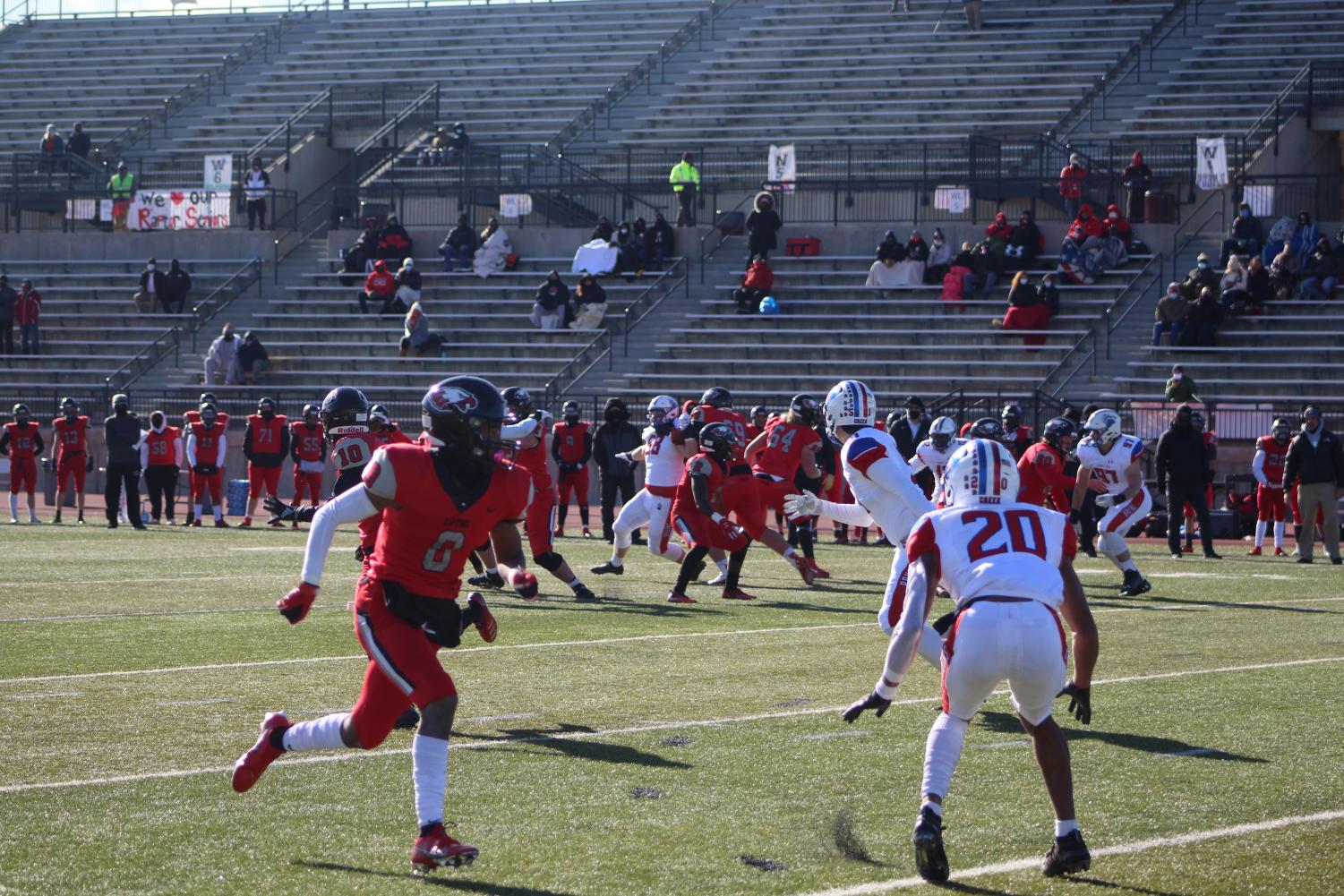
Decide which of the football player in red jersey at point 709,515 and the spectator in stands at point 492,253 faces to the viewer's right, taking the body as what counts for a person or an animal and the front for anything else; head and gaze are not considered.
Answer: the football player in red jersey

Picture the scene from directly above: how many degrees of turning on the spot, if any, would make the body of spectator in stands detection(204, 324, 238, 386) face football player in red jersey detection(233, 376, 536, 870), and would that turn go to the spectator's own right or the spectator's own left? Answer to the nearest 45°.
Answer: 0° — they already face them

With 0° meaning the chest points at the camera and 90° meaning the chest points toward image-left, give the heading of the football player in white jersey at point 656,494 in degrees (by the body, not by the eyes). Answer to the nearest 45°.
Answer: approximately 45°

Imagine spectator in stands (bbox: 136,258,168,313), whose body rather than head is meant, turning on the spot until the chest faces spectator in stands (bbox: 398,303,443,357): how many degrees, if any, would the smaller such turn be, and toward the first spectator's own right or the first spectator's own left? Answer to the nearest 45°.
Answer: approximately 45° to the first spectator's own left

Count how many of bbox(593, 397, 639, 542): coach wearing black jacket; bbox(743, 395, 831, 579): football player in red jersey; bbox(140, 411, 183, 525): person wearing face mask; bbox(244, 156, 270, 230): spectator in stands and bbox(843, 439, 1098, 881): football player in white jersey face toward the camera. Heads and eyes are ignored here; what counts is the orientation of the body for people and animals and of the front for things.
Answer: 3

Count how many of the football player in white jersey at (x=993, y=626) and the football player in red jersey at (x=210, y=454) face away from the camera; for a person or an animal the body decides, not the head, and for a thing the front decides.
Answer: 1

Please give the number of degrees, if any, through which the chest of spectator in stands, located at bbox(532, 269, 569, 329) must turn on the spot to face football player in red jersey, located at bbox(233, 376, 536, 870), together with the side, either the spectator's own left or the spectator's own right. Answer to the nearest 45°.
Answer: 0° — they already face them

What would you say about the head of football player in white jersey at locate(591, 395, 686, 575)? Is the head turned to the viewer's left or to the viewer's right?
to the viewer's left

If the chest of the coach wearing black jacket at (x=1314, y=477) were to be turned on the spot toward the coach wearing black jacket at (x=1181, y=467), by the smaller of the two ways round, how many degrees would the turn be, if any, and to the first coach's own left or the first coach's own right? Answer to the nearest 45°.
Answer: approximately 90° to the first coach's own right

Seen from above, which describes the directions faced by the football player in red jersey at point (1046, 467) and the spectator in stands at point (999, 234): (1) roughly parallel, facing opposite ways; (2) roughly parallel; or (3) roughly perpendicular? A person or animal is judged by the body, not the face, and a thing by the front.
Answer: roughly perpendicular

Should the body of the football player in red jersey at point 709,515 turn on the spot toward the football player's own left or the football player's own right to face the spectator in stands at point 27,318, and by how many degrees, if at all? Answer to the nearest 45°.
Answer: approximately 135° to the football player's own left

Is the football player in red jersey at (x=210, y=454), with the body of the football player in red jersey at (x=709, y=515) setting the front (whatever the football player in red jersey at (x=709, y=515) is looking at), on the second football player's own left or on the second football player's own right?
on the second football player's own left

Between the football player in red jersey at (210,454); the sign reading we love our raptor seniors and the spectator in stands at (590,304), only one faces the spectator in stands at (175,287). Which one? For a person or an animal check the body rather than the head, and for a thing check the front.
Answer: the sign reading we love our raptor seniors
